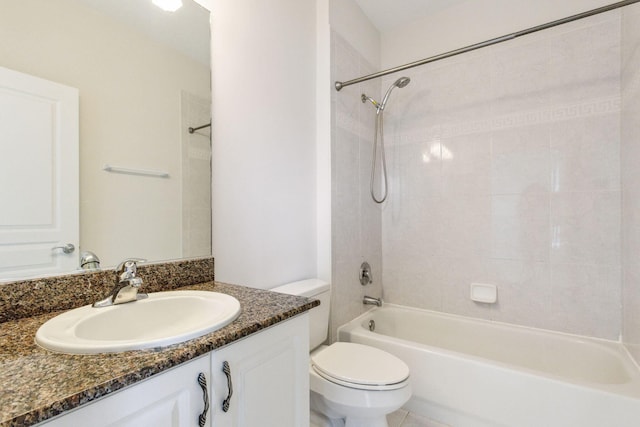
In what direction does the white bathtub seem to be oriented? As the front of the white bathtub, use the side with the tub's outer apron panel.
toward the camera

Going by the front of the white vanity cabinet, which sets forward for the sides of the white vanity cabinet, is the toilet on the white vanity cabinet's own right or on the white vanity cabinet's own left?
on the white vanity cabinet's own left

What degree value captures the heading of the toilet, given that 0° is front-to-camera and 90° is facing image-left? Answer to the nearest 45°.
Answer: approximately 315°

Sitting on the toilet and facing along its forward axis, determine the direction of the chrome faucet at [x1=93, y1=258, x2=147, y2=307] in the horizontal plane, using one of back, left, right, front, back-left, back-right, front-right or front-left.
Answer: right

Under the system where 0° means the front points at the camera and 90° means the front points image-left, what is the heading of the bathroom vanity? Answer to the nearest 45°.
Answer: approximately 315°

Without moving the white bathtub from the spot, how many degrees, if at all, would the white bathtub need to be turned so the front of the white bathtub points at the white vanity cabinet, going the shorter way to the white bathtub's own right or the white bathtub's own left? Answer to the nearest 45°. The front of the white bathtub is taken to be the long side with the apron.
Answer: approximately 45° to the white bathtub's own right

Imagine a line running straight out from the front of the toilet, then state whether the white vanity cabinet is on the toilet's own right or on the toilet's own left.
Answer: on the toilet's own right

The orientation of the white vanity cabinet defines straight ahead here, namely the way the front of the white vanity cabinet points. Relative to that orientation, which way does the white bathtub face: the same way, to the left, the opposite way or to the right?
to the right

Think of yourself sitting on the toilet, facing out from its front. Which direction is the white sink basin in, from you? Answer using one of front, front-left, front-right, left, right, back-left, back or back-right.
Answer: right

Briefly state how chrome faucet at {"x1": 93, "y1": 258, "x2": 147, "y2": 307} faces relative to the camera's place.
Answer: facing the viewer and to the right of the viewer

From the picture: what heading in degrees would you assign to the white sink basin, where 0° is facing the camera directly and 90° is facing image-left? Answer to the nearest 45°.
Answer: approximately 315°
